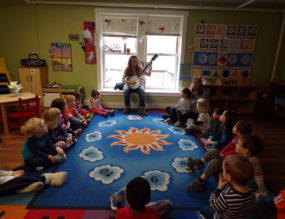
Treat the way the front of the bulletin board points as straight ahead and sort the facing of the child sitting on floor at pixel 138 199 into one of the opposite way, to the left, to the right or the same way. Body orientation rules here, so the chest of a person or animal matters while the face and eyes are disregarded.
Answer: the opposite way

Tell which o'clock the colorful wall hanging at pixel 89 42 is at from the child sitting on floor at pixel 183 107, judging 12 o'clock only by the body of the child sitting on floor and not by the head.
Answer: The colorful wall hanging is roughly at 2 o'clock from the child sitting on floor.

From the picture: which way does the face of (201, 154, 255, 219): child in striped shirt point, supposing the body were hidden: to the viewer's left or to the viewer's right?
to the viewer's left

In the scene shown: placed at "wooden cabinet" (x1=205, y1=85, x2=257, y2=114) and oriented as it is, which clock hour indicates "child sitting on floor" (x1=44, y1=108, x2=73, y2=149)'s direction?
The child sitting on floor is roughly at 1 o'clock from the wooden cabinet.

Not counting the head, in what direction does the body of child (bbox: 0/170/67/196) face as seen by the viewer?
to the viewer's right

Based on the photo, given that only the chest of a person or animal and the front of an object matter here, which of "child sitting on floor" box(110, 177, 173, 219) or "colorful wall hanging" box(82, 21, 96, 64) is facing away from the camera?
the child sitting on floor

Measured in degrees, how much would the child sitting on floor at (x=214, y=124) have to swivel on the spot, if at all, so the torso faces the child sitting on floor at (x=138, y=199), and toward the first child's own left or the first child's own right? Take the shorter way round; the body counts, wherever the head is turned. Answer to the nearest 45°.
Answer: approximately 90° to the first child's own left

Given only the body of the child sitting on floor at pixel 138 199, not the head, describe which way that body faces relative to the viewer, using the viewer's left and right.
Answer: facing away from the viewer

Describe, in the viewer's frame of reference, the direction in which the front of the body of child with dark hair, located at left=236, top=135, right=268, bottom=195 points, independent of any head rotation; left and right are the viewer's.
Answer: facing to the left of the viewer

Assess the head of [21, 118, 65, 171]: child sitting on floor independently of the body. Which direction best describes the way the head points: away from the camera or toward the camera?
away from the camera

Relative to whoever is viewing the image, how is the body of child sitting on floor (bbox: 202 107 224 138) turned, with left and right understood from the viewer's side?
facing to the left of the viewer
